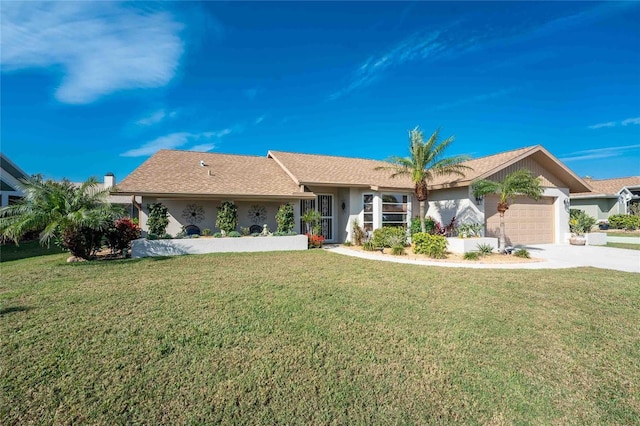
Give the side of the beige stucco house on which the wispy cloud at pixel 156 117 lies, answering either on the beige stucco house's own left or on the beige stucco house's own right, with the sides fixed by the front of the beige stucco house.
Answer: on the beige stucco house's own right

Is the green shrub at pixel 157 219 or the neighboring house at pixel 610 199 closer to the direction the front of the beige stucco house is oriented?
the green shrub

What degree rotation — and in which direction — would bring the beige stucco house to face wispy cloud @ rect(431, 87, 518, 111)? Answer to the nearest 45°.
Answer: approximately 135° to its left

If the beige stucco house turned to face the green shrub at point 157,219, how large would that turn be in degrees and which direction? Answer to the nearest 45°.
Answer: approximately 45° to its right

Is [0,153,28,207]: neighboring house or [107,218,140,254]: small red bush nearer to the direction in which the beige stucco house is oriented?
the small red bush

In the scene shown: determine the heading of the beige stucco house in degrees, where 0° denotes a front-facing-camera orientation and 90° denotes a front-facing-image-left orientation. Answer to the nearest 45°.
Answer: approximately 0°

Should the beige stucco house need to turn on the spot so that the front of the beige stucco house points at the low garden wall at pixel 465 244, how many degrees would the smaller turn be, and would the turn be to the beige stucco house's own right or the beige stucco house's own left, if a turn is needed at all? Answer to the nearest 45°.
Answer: approximately 45° to the beige stucco house's own left

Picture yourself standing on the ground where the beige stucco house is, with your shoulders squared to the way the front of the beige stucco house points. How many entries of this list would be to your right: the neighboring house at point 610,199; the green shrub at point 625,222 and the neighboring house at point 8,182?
1
